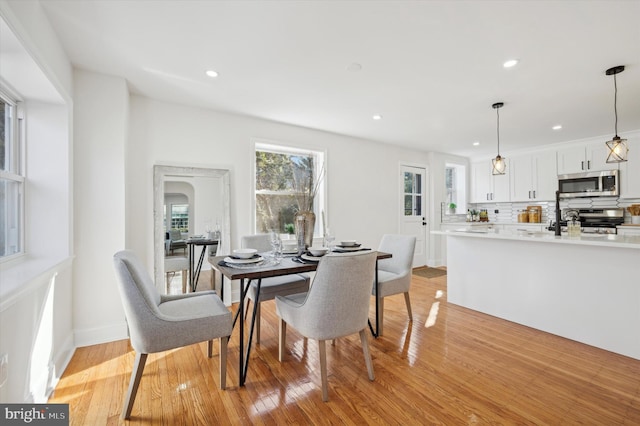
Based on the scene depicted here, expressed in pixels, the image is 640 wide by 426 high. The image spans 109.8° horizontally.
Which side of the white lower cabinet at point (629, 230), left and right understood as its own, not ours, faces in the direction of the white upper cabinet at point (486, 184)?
right

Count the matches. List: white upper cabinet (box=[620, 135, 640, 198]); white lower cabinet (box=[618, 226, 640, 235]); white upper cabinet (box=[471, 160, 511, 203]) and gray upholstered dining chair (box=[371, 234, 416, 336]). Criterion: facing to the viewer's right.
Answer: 0

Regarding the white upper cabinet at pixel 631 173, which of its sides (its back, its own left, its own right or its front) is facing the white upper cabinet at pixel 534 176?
right

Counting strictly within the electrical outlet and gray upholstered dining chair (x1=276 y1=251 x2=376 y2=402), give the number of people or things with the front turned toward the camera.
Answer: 0

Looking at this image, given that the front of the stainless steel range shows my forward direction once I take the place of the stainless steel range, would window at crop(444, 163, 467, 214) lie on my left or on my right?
on my right

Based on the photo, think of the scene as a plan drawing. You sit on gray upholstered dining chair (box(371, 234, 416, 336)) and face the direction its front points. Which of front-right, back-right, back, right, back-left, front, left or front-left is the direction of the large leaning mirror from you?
front-right

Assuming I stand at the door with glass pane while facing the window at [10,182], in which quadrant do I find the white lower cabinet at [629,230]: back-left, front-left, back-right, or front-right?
back-left

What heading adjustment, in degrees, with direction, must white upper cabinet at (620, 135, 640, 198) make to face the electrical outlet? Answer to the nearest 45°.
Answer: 0° — it already faces it

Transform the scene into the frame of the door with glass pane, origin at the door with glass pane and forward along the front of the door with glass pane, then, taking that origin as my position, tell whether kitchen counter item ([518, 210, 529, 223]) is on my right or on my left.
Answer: on my left

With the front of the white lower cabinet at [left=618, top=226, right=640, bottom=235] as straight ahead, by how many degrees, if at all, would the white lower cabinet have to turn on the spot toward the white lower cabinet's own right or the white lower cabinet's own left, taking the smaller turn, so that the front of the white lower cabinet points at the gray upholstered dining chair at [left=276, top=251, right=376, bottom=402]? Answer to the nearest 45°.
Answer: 0° — it already faces it

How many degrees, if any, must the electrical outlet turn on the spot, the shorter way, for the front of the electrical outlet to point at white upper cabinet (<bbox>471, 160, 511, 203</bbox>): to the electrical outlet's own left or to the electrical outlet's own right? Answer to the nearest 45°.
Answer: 0° — it already faces it

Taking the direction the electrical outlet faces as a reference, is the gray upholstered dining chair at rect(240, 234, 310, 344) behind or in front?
in front

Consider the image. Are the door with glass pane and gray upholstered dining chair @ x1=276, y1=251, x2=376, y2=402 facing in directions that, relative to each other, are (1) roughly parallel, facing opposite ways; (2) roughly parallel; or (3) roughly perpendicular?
roughly parallel, facing opposite ways

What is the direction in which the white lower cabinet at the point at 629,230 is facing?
toward the camera
